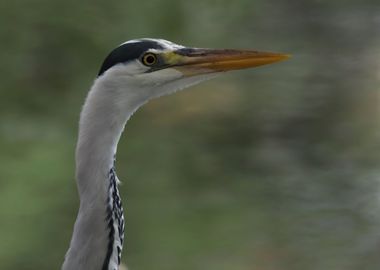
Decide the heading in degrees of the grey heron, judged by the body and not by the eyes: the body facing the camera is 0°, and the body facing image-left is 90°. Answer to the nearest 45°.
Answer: approximately 270°
